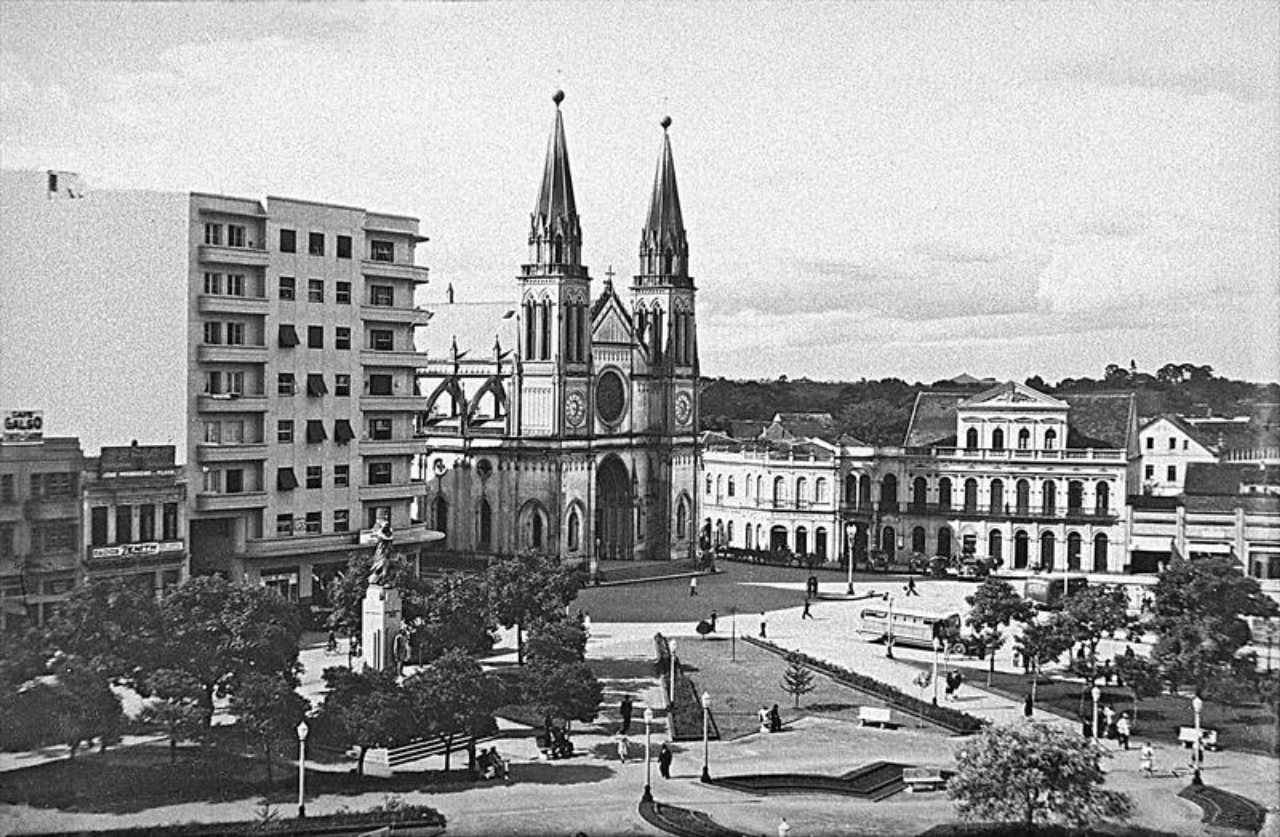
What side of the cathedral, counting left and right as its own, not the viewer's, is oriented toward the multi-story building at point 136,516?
right

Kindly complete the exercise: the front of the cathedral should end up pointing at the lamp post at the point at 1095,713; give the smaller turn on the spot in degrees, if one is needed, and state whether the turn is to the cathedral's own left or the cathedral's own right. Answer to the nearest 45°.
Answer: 0° — it already faces it

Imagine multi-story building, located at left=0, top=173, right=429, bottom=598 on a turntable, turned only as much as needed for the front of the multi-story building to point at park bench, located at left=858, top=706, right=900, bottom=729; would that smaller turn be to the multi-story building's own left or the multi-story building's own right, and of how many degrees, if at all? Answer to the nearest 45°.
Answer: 0° — it already faces it

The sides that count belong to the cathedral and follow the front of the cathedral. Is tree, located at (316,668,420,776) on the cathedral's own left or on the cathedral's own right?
on the cathedral's own right

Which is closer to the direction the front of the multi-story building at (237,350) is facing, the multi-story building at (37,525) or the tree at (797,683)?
the tree
